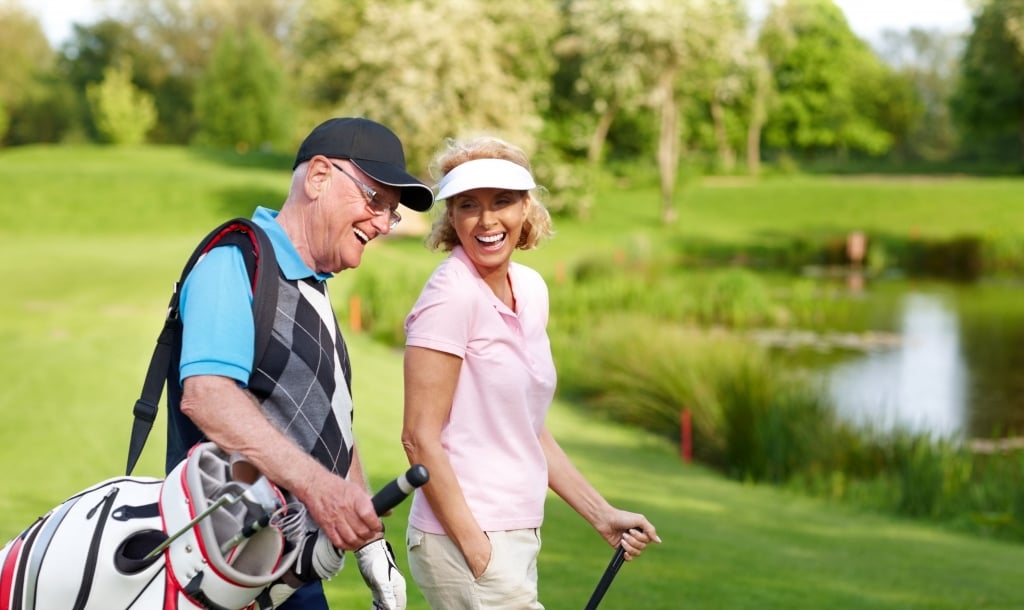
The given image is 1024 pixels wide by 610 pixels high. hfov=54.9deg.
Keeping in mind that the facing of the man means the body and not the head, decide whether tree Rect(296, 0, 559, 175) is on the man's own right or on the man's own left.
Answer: on the man's own left

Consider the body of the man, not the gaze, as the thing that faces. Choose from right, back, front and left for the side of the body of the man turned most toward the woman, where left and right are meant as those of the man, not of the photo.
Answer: left

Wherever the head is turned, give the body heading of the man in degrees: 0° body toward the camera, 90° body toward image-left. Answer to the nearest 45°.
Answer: approximately 315°

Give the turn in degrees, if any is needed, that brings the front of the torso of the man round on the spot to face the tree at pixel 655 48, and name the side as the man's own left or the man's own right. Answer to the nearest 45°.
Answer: approximately 135° to the man's own left

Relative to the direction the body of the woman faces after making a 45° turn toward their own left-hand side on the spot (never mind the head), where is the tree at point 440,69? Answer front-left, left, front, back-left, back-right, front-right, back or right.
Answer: left

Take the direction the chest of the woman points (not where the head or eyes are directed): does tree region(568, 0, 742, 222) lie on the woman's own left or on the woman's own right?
on the woman's own left

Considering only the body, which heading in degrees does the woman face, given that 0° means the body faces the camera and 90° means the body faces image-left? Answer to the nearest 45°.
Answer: approximately 315°

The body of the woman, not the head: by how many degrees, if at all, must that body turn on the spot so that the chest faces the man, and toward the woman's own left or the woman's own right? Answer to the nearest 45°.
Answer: approximately 90° to the woman's own right

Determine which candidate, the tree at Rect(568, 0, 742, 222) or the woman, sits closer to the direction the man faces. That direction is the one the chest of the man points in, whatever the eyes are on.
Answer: the woman
